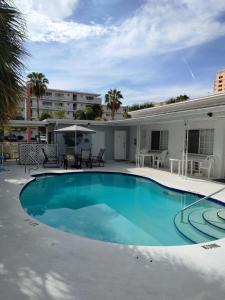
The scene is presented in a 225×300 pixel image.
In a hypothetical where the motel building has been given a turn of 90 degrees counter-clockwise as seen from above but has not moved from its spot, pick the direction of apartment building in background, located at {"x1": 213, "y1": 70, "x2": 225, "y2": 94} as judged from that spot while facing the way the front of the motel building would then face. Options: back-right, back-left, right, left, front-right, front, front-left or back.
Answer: left

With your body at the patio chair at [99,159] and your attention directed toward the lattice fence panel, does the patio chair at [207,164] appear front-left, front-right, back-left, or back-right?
back-left

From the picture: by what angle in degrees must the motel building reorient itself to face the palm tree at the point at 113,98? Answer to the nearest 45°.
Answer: approximately 135° to its right

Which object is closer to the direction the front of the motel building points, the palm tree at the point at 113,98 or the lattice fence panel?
the lattice fence panel

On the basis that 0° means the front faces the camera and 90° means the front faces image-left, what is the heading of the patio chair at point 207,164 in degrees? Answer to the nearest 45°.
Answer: approximately 45°

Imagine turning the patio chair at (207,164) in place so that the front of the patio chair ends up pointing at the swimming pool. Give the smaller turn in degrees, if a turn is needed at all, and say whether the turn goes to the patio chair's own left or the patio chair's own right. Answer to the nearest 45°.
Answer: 0° — it already faces it
